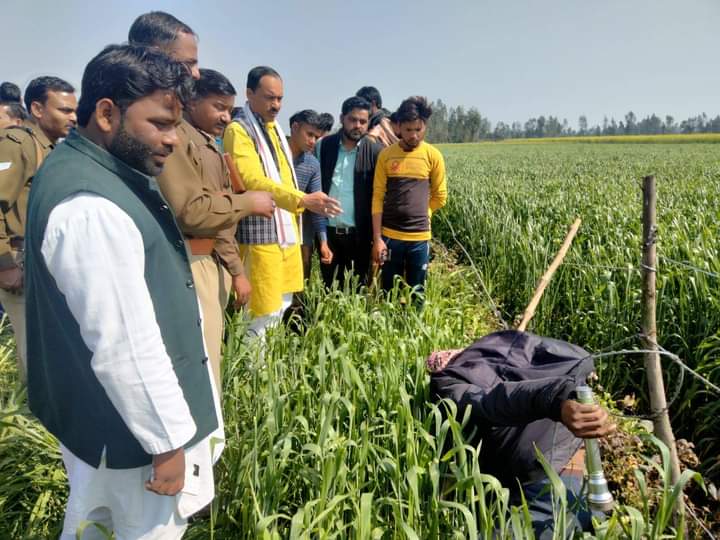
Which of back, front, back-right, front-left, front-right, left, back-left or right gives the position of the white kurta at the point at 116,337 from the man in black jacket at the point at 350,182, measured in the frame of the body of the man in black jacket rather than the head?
front

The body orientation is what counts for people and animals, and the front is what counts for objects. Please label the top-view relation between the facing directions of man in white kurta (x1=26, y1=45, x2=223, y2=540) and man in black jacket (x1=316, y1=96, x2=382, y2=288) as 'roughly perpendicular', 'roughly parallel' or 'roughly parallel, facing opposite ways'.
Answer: roughly perpendicular

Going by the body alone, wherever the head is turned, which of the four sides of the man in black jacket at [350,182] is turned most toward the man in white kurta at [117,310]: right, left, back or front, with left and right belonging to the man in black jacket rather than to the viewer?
front

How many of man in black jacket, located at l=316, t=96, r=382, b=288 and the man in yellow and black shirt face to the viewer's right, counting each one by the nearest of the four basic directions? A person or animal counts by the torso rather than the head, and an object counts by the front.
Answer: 0

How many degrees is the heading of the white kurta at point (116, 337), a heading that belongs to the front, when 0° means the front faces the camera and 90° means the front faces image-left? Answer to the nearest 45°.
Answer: approximately 270°

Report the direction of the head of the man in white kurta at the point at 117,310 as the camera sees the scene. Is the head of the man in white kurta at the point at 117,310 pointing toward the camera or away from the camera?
toward the camera

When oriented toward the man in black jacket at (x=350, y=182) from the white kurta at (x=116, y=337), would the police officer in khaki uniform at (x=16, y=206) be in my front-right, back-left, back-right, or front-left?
front-left

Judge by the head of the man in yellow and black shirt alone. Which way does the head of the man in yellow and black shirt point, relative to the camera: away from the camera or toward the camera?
toward the camera

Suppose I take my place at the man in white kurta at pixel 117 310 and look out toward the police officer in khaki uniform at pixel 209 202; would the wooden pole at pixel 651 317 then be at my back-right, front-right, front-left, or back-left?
front-right

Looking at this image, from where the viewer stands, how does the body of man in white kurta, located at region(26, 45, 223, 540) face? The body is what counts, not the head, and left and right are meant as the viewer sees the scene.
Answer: facing to the right of the viewer

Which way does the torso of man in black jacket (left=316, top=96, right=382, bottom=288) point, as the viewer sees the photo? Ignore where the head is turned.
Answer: toward the camera

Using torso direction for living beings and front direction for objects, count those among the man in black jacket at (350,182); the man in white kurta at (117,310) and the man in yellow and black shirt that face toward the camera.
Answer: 2

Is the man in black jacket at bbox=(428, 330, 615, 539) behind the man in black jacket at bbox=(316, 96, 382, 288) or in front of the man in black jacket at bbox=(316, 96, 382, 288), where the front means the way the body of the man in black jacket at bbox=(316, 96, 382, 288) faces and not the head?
in front

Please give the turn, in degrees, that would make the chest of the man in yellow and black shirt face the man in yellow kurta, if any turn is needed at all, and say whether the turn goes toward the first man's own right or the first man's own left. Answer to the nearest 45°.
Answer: approximately 45° to the first man's own right

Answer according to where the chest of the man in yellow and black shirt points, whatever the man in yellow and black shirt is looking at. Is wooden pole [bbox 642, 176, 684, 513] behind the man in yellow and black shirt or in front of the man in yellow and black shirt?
in front

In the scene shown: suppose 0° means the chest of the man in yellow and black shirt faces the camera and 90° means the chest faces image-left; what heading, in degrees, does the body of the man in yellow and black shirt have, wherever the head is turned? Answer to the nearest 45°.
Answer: approximately 0°

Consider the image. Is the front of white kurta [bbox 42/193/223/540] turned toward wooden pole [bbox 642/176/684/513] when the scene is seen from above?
yes

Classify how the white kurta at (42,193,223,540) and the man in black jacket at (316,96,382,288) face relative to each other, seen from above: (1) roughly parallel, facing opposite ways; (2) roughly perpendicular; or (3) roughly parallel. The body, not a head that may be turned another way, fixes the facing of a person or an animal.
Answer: roughly perpendicular
